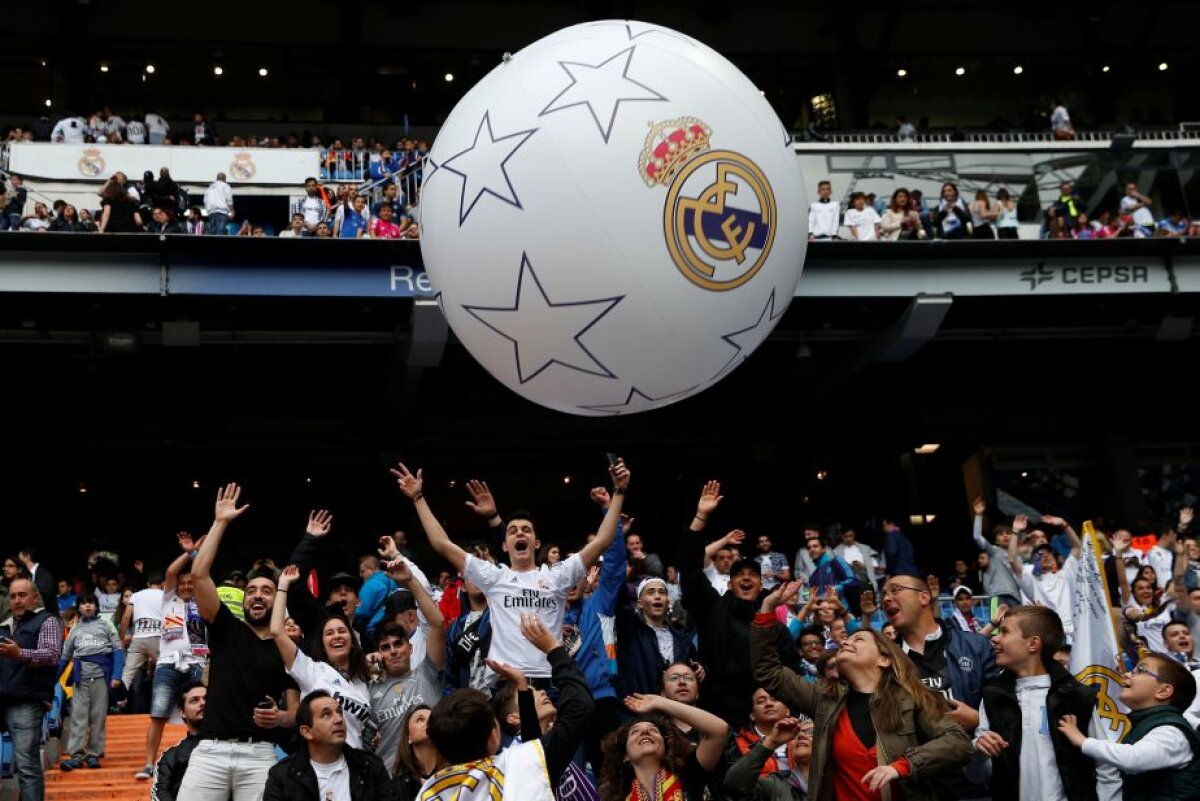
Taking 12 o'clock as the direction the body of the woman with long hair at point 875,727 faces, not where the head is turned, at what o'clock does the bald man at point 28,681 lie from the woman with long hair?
The bald man is roughly at 2 o'clock from the woman with long hair.

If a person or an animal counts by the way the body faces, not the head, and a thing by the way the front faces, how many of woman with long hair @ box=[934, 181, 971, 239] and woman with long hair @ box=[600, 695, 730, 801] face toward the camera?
2

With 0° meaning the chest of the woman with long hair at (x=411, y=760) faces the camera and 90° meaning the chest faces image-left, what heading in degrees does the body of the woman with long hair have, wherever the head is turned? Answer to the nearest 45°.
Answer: approximately 315°

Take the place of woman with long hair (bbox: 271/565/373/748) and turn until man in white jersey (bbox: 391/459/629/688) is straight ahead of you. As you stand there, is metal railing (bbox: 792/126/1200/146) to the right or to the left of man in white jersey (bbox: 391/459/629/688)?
left

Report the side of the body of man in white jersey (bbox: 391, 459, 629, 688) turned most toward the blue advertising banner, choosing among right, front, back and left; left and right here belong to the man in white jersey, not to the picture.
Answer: back

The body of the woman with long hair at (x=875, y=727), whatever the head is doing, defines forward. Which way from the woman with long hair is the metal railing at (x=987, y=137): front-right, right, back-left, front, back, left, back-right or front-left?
back-right

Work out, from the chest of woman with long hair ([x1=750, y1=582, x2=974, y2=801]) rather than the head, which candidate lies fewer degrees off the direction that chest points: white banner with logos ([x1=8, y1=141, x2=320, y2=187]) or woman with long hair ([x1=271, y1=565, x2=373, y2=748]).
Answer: the woman with long hair

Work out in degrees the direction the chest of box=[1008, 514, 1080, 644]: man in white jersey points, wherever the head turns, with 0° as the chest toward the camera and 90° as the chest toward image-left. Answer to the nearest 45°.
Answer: approximately 0°

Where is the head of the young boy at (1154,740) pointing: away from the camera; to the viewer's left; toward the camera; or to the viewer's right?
to the viewer's left
